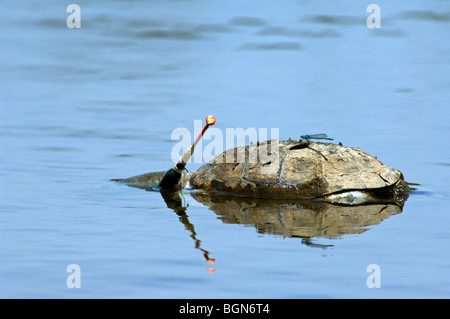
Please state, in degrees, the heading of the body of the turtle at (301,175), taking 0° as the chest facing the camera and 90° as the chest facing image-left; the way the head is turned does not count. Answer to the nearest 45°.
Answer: approximately 90°
